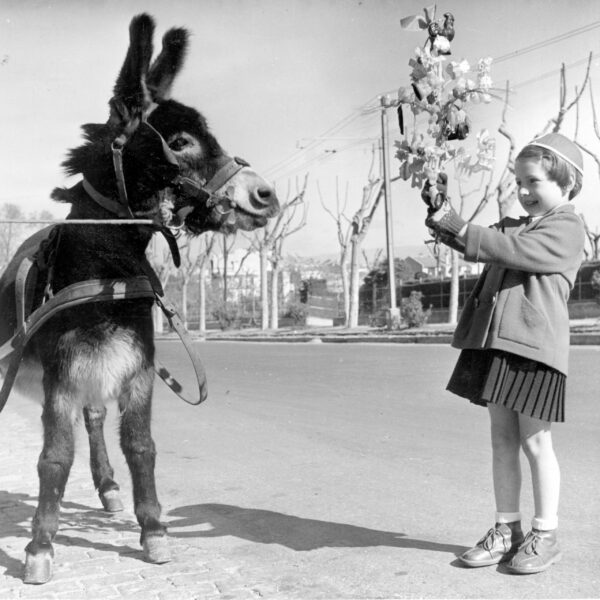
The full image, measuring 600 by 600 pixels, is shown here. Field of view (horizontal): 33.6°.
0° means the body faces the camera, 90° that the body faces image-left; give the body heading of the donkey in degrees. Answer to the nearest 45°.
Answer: approximately 315°

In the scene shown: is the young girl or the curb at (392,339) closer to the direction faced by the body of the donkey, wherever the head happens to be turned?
the young girl

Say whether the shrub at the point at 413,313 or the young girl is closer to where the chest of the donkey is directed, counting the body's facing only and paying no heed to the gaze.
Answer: the young girl

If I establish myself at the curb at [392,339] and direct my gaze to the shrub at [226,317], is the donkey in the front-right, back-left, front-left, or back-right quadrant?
back-left

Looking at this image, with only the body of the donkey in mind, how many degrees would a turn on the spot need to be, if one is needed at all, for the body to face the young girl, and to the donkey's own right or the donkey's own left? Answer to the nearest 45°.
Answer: approximately 45° to the donkey's own left

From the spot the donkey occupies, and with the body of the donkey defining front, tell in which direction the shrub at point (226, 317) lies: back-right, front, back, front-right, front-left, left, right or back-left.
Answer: back-left

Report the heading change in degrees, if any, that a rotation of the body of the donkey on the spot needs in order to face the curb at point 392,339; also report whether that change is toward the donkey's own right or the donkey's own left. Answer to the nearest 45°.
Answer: approximately 135° to the donkey's own left

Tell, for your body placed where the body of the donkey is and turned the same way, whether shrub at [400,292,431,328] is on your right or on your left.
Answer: on your left
